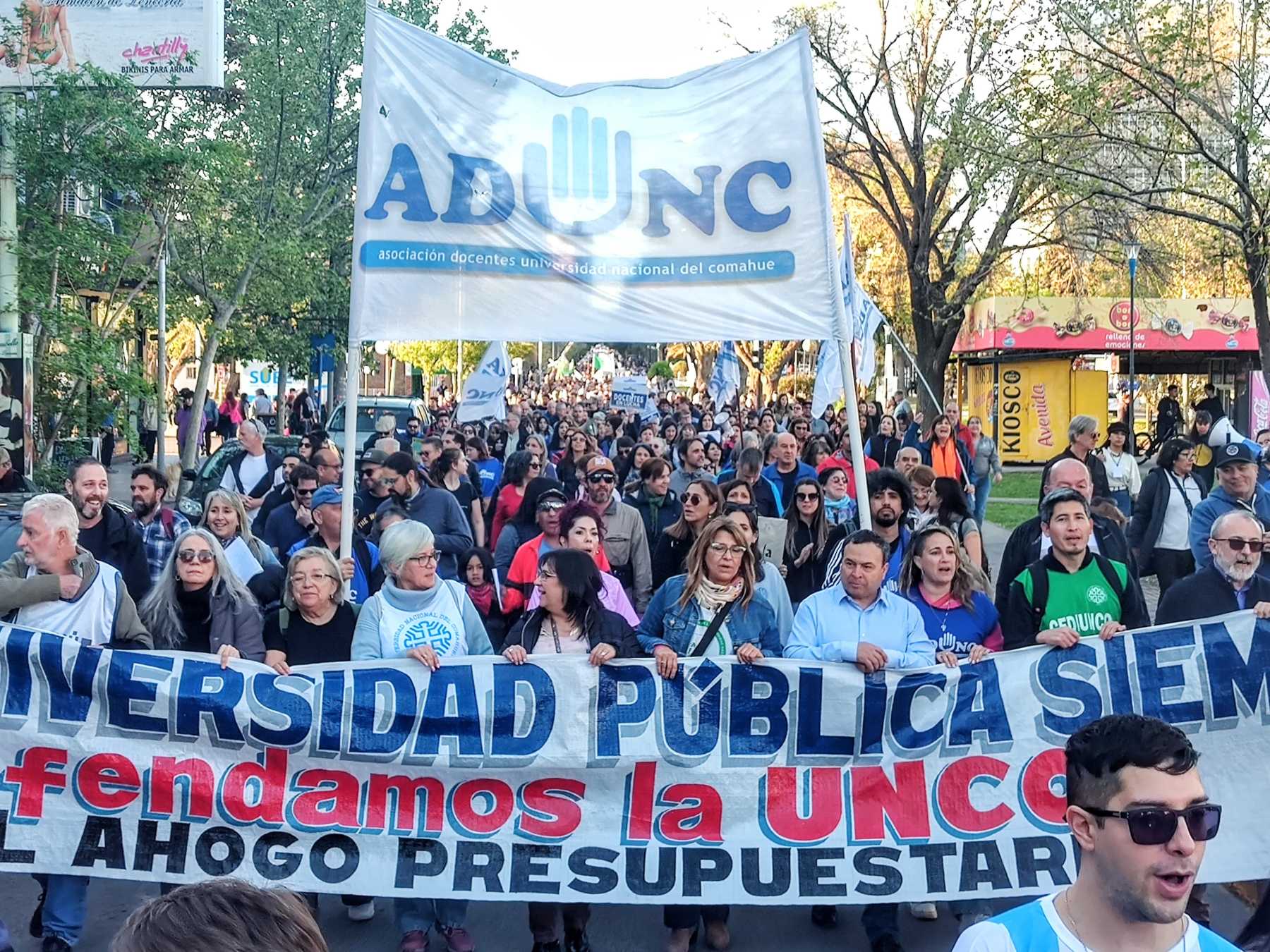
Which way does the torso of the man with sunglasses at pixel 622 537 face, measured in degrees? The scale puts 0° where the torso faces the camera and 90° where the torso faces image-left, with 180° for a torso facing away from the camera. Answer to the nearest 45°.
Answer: approximately 0°

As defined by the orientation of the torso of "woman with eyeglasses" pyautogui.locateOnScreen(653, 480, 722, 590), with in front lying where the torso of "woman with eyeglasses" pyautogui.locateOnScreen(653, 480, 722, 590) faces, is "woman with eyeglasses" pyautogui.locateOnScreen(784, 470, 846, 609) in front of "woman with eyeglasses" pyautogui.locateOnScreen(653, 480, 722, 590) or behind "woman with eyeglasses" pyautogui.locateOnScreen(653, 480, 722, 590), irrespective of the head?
behind

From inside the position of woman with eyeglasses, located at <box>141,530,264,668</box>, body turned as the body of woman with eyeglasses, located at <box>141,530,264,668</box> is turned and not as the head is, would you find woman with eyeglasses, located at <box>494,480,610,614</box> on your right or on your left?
on your left

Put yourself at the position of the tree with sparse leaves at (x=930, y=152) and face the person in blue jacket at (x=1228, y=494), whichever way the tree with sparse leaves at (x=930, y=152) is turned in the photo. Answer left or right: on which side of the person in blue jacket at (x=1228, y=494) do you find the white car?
right

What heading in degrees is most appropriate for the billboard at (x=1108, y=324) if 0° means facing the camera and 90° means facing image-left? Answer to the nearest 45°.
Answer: approximately 0°

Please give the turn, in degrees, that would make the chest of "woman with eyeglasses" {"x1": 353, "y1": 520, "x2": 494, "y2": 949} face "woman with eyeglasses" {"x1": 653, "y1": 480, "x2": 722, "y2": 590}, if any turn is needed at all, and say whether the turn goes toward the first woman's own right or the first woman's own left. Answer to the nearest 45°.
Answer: approximately 135° to the first woman's own left

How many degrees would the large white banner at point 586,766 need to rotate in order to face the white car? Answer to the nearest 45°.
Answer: approximately 180°

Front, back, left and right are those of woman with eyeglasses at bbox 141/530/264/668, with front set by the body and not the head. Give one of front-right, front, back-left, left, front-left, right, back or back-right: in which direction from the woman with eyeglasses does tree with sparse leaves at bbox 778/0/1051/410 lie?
back-left

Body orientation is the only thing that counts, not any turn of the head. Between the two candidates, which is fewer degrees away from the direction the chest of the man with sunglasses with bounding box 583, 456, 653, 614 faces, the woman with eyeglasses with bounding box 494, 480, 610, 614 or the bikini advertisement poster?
the woman with eyeglasses

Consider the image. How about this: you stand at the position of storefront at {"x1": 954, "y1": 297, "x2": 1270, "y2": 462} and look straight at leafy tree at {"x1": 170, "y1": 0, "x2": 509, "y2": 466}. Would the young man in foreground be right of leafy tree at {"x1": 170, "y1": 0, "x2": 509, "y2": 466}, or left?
left
